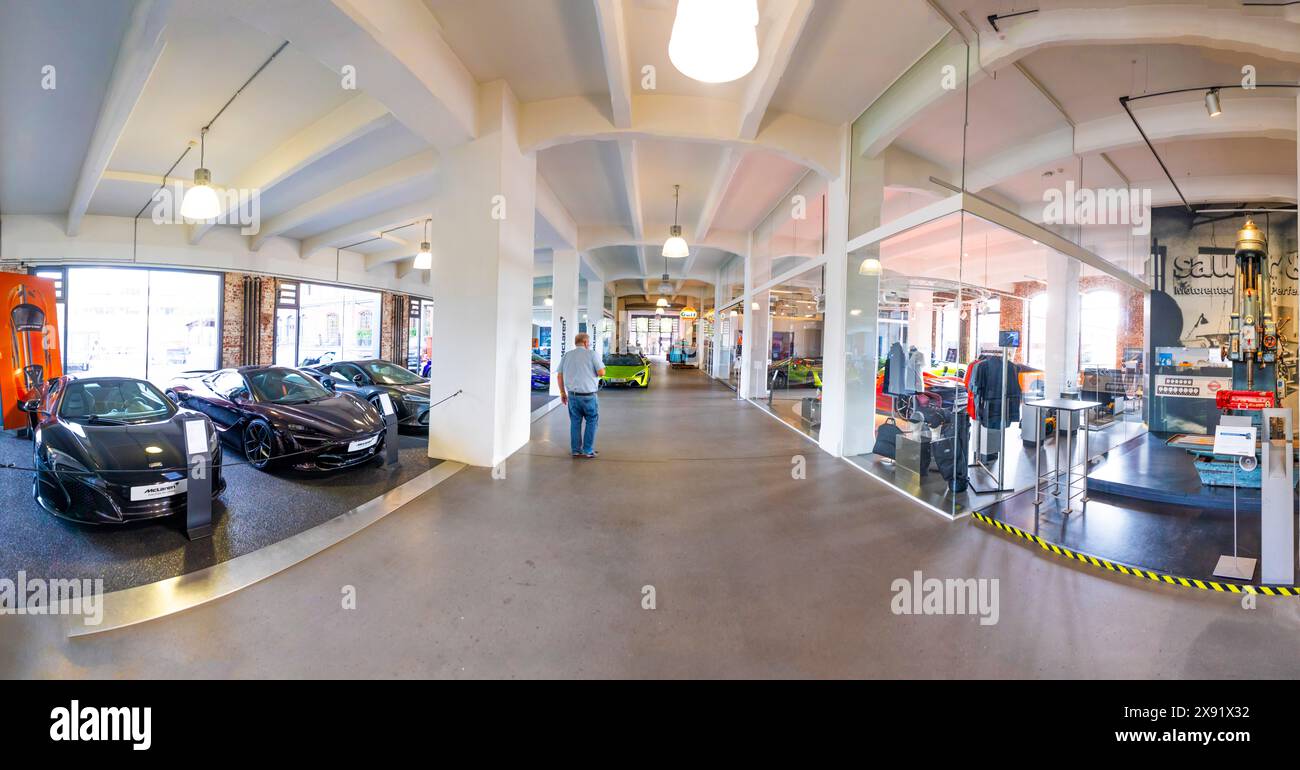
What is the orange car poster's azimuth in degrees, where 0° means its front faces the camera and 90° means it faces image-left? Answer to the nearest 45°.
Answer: approximately 315°

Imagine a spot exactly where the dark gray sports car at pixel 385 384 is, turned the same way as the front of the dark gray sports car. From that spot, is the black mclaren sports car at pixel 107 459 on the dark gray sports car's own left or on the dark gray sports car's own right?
on the dark gray sports car's own right

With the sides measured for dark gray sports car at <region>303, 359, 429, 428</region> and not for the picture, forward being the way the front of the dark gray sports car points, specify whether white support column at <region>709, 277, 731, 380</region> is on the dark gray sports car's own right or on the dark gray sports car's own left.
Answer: on the dark gray sports car's own left

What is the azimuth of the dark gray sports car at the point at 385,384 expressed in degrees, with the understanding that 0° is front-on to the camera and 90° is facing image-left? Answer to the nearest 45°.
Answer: approximately 315°

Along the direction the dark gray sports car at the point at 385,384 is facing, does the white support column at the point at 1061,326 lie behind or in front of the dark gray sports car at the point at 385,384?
in front
